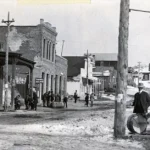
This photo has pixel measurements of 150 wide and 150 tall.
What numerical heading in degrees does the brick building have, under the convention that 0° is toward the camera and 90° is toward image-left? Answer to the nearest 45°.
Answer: approximately 315°
